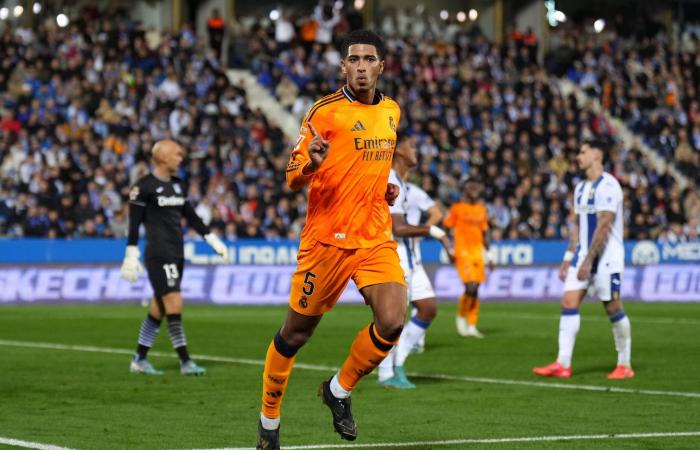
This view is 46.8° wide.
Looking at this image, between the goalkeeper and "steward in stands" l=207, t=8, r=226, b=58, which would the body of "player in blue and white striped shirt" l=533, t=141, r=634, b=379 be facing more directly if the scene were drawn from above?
the goalkeeper

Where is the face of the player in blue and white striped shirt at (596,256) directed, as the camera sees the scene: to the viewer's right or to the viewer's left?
to the viewer's left

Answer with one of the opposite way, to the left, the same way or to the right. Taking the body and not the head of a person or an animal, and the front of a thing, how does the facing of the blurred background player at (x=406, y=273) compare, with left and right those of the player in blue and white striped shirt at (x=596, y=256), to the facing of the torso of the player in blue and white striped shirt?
to the left

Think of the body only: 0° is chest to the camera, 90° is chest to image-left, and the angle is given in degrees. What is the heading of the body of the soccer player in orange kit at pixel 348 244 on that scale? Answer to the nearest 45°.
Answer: approximately 315°

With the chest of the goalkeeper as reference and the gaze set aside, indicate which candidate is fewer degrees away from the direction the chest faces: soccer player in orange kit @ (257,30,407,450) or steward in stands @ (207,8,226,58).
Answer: the soccer player in orange kit

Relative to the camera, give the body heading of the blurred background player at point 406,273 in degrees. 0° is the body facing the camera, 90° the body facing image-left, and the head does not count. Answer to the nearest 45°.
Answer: approximately 315°

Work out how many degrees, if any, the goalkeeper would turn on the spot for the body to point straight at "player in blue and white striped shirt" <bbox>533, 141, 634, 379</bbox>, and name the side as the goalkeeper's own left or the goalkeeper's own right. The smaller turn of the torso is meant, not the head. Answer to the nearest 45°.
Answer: approximately 45° to the goalkeeper's own left

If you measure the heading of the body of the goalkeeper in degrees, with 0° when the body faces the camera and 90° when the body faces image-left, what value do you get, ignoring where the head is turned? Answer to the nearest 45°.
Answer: approximately 315°

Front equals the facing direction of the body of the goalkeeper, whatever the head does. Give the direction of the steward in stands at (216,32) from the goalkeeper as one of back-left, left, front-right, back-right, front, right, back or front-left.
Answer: back-left
